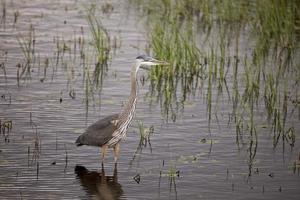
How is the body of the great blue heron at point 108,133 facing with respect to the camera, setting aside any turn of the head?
to the viewer's right
